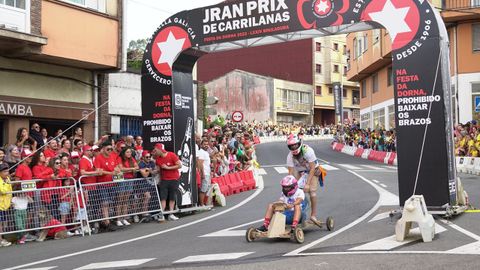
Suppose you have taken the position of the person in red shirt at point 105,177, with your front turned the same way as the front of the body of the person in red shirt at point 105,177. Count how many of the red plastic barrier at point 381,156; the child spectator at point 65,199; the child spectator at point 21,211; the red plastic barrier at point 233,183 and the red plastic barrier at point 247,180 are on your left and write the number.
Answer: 3

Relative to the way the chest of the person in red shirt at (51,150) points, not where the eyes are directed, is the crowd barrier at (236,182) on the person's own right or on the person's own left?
on the person's own left

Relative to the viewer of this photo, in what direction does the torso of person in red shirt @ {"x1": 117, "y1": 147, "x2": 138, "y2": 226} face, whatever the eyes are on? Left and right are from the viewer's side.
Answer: facing the viewer and to the right of the viewer

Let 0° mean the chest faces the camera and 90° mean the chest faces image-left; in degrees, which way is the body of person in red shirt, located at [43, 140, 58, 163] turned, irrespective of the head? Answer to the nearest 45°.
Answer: approximately 315°

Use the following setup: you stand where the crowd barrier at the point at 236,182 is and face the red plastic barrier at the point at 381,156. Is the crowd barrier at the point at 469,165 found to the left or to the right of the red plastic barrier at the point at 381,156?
right

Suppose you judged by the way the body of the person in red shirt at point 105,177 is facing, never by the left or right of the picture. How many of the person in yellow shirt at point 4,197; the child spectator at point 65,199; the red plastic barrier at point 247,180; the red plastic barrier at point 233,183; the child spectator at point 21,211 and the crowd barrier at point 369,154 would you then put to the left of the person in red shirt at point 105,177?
3

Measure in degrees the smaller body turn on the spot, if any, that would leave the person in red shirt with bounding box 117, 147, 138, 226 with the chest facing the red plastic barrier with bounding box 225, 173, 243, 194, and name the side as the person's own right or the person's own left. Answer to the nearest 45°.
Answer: approximately 90° to the person's own left

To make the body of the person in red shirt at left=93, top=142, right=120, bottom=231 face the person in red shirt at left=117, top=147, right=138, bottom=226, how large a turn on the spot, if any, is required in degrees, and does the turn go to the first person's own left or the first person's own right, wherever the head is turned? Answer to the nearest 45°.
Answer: approximately 90° to the first person's own left

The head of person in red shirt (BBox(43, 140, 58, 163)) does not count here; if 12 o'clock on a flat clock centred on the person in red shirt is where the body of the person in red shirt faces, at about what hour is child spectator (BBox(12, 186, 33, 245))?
The child spectator is roughly at 2 o'clock from the person in red shirt.

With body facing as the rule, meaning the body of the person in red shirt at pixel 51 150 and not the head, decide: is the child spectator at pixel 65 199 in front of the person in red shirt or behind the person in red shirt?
in front

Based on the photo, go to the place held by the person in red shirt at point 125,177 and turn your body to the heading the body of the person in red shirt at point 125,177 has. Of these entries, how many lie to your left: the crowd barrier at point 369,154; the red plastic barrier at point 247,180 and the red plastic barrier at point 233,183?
3

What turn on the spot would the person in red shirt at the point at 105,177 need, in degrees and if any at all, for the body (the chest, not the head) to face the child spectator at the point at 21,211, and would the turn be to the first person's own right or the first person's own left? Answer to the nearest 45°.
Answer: approximately 90° to the first person's own right

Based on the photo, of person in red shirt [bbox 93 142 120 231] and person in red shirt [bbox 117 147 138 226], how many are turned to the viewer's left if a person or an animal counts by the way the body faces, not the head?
0
